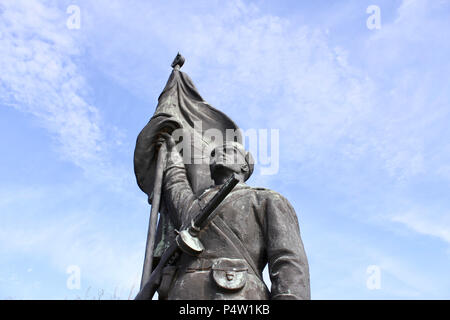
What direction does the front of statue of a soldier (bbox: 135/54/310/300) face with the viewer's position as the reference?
facing the viewer and to the left of the viewer
